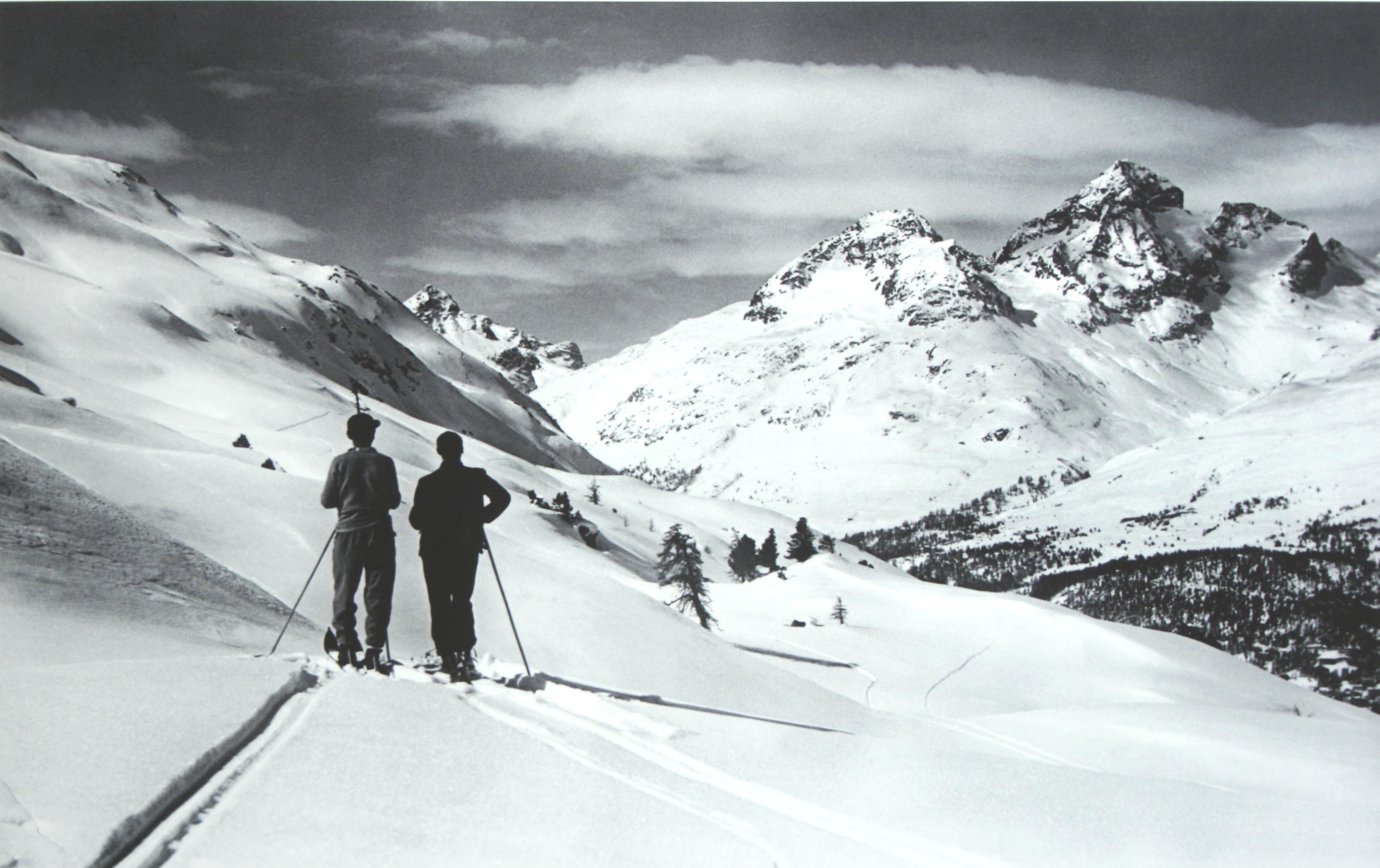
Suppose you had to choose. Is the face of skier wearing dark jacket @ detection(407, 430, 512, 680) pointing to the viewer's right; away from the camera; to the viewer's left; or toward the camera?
away from the camera

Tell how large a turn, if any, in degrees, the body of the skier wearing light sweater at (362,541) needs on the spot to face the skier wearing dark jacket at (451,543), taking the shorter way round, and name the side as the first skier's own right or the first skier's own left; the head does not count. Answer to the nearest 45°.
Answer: approximately 90° to the first skier's own right

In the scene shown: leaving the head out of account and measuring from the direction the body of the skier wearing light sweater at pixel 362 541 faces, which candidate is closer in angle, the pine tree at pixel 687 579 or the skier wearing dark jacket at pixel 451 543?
the pine tree

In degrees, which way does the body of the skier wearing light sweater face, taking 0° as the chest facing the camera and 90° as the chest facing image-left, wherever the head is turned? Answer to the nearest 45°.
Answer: approximately 180°

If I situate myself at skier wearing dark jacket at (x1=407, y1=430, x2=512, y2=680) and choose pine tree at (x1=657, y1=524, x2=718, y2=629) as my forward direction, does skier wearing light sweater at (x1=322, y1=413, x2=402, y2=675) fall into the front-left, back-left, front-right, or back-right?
back-left
